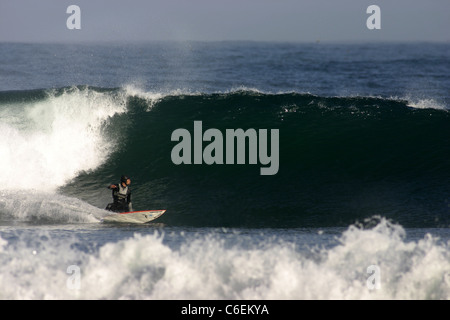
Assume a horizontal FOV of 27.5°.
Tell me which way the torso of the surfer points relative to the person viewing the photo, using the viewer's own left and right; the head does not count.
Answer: facing the viewer and to the right of the viewer
